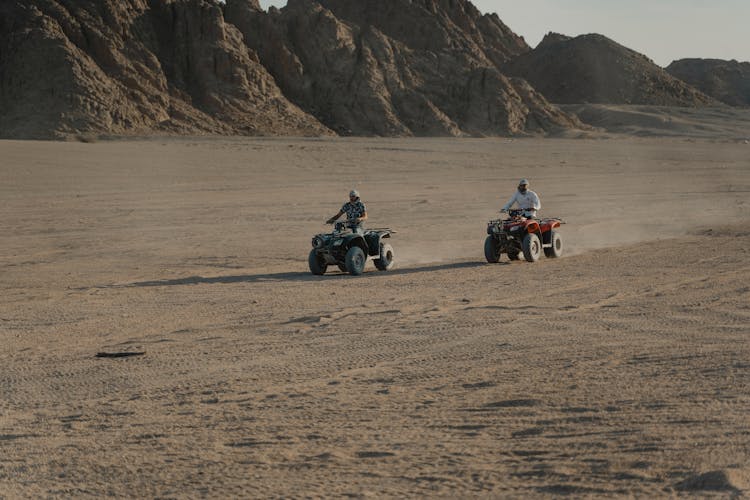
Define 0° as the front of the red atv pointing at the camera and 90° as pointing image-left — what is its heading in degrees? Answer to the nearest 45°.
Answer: approximately 45°

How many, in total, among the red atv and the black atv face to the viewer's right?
0

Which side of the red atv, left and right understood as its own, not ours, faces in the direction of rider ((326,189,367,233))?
front

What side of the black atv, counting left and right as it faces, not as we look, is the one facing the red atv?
back

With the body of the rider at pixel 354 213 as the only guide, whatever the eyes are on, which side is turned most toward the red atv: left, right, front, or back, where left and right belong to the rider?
back

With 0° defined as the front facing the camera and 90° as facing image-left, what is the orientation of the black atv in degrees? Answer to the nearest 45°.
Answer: approximately 45°

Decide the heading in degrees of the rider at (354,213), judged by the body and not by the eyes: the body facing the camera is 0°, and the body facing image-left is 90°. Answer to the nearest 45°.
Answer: approximately 45°

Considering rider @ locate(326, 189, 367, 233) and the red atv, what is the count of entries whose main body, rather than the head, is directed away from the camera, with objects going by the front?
0
